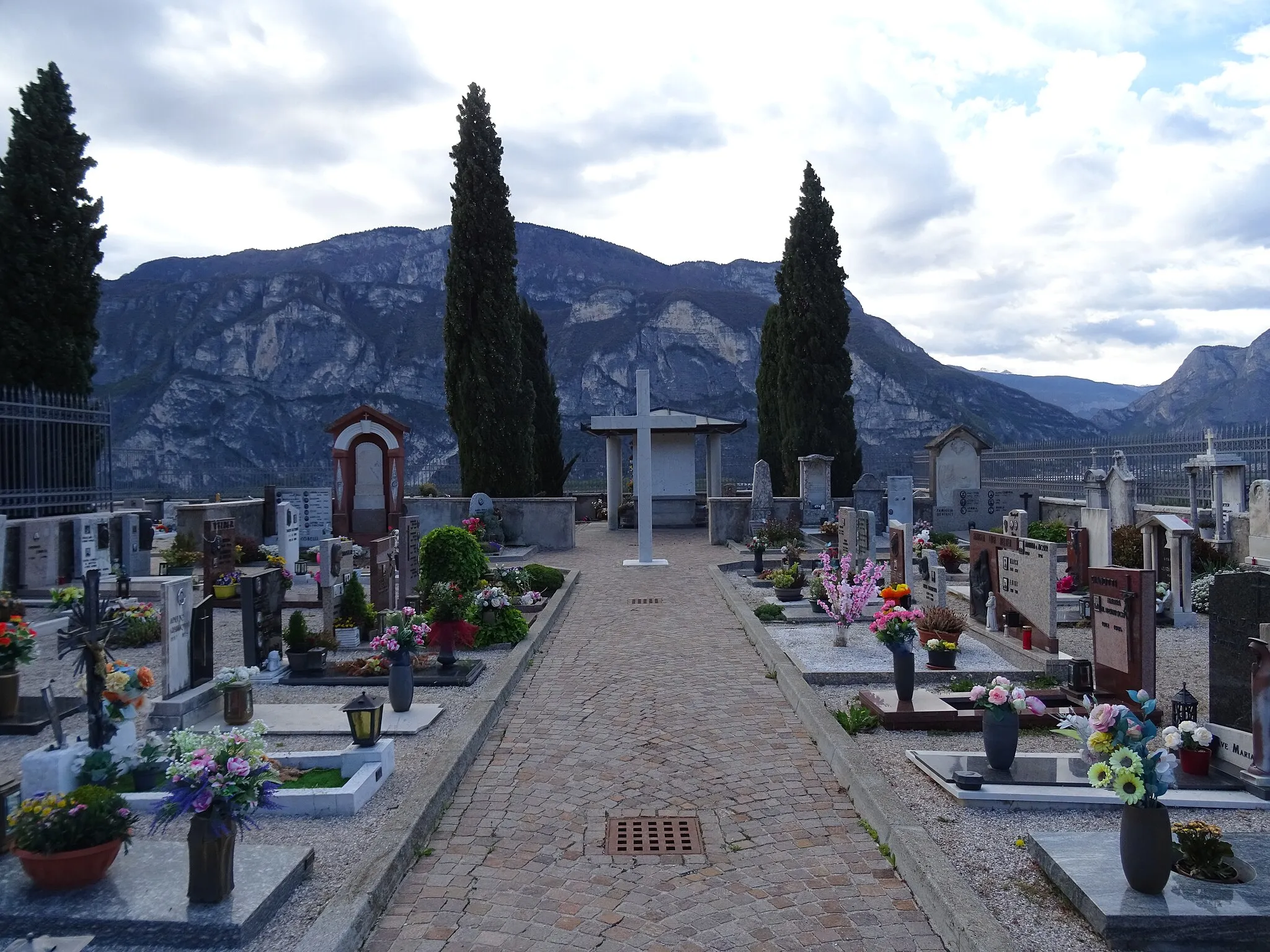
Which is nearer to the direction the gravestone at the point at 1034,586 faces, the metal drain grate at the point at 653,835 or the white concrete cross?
the metal drain grate

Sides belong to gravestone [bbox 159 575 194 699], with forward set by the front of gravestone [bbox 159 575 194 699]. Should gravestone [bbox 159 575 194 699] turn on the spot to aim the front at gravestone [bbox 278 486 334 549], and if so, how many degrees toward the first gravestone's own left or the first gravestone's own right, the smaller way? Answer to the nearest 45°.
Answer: approximately 135° to the first gravestone's own left

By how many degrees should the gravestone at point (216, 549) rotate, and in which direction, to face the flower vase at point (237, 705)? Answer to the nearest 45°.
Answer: approximately 45° to its right

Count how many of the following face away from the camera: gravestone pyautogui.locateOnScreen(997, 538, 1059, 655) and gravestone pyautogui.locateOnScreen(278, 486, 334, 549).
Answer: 0

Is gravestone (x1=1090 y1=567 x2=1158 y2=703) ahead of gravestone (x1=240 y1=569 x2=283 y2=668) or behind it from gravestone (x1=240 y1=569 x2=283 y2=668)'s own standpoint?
ahead

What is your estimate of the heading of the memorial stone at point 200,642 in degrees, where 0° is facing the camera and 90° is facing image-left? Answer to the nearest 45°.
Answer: approximately 315°

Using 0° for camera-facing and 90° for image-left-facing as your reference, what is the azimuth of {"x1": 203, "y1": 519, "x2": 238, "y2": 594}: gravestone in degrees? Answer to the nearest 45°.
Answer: approximately 315°

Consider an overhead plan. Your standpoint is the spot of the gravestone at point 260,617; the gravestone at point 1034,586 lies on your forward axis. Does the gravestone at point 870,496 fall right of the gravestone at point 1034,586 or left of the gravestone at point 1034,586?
left

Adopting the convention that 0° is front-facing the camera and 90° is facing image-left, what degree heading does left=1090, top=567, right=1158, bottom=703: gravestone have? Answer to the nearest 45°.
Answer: approximately 45°

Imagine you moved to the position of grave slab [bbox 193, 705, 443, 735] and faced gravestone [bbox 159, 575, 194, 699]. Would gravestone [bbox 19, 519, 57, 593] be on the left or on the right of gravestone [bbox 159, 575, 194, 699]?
right
